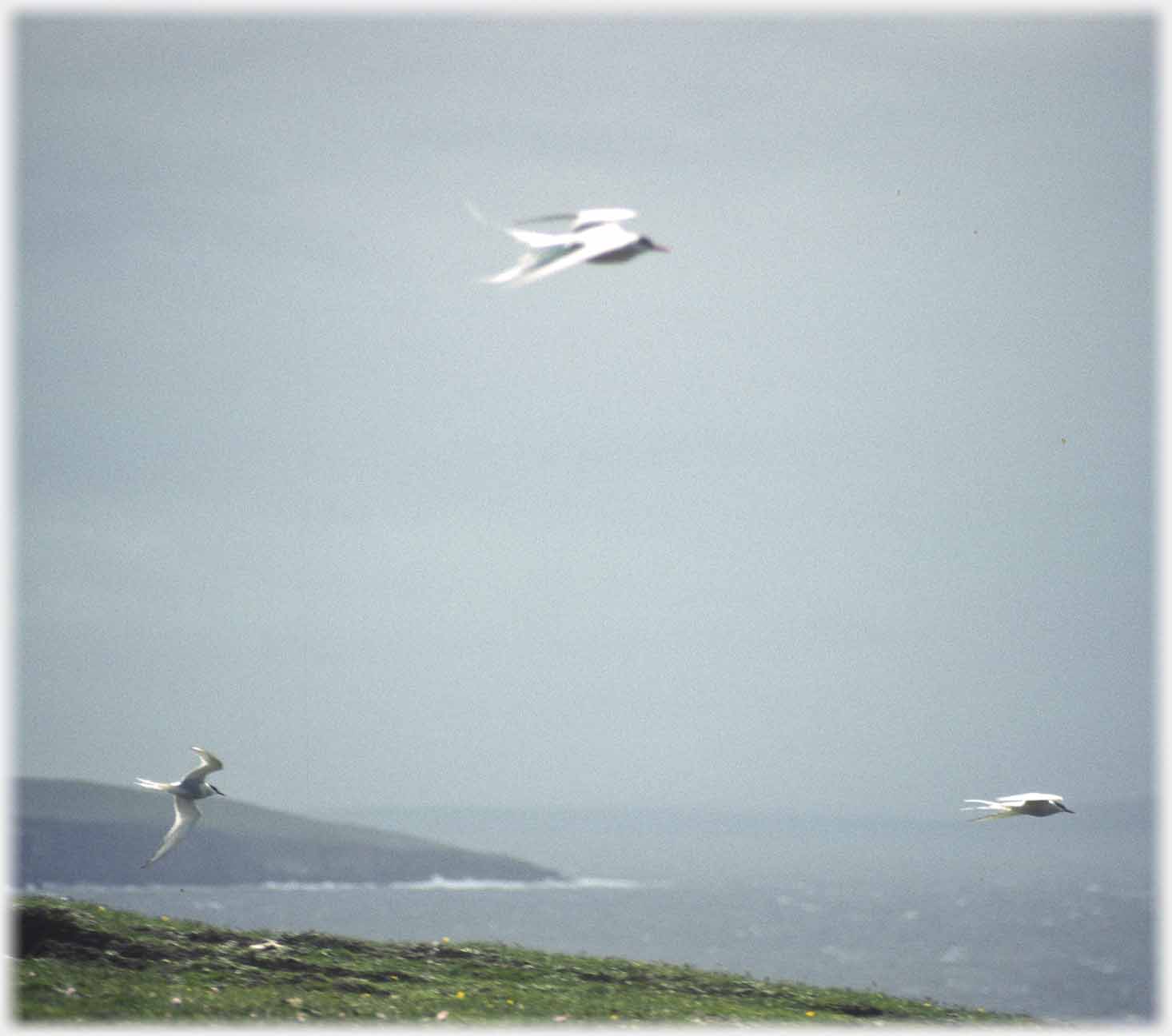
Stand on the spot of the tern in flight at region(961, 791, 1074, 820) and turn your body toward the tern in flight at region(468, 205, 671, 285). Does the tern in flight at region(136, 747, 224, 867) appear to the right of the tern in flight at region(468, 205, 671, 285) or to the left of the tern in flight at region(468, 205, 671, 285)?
right

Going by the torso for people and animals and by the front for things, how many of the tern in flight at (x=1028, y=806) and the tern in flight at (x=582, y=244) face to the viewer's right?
2

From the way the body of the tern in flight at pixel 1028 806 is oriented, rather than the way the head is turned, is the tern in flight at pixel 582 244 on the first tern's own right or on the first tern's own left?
on the first tern's own right

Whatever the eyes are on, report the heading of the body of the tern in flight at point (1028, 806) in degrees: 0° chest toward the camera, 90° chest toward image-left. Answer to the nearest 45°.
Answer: approximately 270°

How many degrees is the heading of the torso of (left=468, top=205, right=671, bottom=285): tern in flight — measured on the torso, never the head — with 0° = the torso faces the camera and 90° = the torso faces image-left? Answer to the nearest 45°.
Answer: approximately 270°

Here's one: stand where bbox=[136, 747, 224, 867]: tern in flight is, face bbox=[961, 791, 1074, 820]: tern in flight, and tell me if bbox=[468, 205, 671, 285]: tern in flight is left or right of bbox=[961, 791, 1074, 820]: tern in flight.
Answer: right

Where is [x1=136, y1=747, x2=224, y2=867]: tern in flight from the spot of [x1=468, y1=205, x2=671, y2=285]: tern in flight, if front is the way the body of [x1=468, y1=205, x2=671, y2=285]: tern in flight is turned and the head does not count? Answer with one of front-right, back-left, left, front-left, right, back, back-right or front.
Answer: back-left
